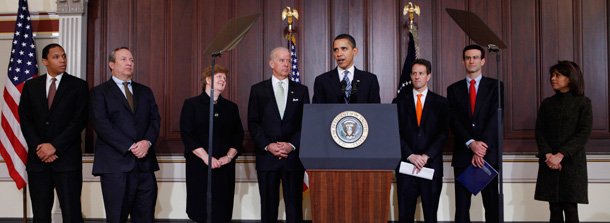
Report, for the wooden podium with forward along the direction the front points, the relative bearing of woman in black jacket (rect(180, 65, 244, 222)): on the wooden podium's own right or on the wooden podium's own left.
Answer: on the wooden podium's own right

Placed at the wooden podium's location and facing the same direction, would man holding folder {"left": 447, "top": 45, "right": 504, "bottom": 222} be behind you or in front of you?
behind

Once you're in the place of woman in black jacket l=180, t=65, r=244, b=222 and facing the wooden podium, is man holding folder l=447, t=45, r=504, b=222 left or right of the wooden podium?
left

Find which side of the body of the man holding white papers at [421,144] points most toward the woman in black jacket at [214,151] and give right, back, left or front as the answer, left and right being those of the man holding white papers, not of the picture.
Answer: right

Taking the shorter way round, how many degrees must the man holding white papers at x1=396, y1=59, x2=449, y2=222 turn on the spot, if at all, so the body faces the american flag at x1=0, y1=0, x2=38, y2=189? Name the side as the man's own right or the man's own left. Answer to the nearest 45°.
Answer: approximately 90° to the man's own right
